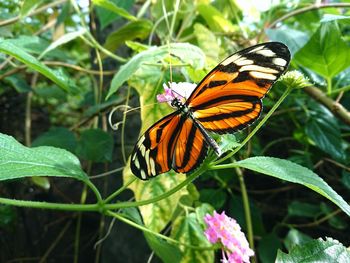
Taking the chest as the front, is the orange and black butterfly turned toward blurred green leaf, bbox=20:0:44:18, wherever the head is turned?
yes

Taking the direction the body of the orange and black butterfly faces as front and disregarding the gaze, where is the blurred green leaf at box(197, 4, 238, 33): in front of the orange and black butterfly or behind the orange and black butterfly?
in front

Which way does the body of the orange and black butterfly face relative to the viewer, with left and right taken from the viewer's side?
facing away from the viewer and to the left of the viewer
